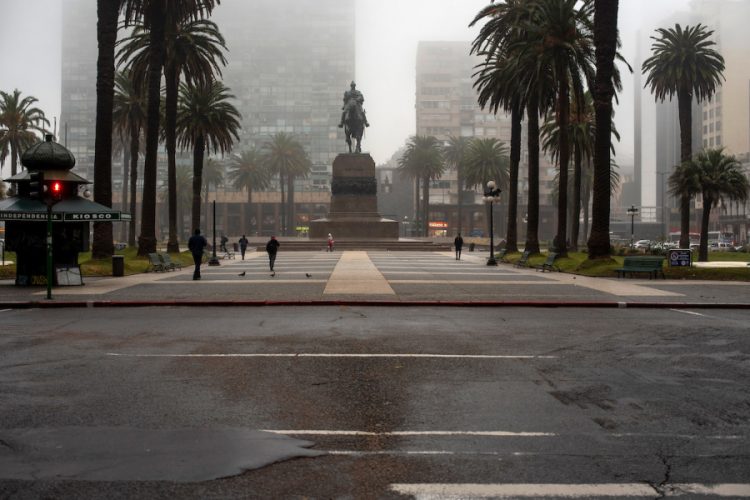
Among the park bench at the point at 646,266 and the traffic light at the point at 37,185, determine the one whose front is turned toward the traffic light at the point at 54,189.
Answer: the park bench

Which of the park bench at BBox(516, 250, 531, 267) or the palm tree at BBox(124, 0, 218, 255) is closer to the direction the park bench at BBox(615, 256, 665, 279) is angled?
the palm tree

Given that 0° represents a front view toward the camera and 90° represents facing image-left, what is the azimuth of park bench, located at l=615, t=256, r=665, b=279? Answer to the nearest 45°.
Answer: approximately 45°

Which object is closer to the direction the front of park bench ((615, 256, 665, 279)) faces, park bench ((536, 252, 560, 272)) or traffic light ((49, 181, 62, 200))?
the traffic light

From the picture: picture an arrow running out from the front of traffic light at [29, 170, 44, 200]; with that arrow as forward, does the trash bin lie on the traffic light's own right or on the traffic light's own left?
on the traffic light's own right

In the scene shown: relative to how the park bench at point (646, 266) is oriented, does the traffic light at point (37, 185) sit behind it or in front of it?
in front

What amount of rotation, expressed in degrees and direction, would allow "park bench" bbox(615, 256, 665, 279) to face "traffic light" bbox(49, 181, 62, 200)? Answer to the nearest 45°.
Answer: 0° — it already faces it

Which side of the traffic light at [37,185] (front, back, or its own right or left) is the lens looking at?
left
